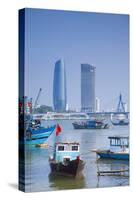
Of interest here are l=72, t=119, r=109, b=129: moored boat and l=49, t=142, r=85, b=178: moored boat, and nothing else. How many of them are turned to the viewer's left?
1

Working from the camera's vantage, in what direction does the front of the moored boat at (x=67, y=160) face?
facing the viewer and to the right of the viewer

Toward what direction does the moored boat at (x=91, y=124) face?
to the viewer's left

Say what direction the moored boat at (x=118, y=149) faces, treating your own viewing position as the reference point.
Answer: facing to the left of the viewer
